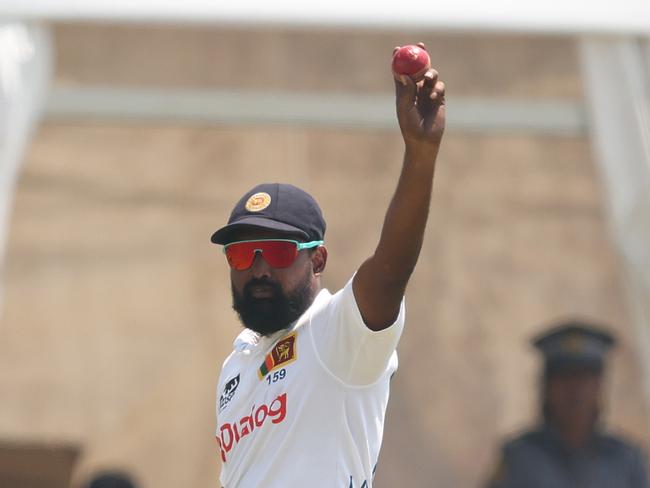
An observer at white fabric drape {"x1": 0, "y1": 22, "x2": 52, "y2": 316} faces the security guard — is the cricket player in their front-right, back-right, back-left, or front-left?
front-right

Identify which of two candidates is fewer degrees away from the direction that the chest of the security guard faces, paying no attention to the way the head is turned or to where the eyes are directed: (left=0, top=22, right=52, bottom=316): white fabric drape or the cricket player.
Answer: the cricket player

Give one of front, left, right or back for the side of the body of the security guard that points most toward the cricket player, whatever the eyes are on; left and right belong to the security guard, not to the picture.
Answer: front

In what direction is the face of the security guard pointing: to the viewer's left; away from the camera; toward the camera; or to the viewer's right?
toward the camera

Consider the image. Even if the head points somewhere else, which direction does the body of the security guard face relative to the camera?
toward the camera

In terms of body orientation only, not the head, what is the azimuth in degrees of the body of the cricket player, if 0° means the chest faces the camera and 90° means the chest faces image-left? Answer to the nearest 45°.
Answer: approximately 45°

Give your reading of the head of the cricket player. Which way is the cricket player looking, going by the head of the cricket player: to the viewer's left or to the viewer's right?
to the viewer's left

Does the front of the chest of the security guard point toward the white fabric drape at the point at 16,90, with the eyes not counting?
no

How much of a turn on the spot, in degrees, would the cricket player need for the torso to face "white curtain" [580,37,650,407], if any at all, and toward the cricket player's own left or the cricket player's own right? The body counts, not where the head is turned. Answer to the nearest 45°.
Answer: approximately 180°

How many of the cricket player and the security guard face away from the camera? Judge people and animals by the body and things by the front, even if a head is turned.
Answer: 0

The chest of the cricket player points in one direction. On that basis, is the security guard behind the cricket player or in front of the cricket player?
behind
